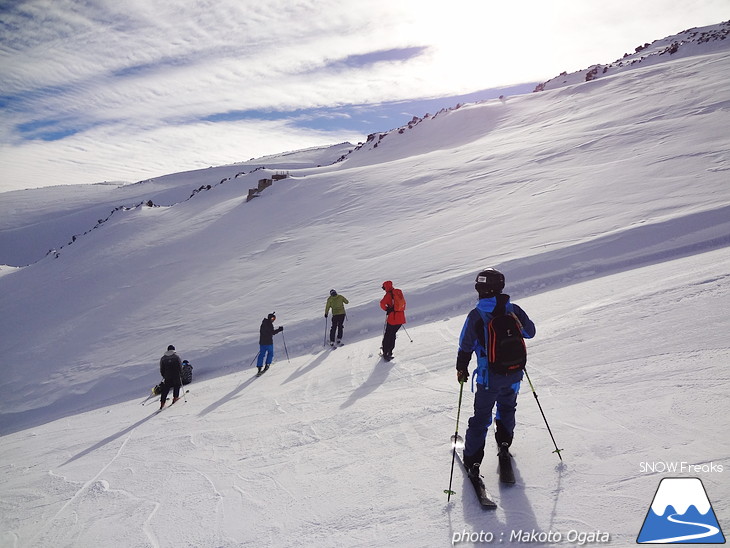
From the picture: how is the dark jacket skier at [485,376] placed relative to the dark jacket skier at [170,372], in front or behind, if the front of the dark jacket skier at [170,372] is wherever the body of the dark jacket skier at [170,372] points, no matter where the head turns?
behind

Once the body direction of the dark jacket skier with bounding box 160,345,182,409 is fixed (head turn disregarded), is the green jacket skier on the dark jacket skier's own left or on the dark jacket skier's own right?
on the dark jacket skier's own right

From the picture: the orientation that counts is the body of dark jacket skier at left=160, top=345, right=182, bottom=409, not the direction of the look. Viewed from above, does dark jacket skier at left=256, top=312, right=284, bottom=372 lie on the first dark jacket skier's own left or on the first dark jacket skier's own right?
on the first dark jacket skier's own right

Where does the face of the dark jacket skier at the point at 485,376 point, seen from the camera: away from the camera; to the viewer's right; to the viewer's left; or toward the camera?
away from the camera

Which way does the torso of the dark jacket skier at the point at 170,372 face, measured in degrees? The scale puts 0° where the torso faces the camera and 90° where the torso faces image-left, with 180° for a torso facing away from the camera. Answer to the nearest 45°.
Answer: approximately 180°
